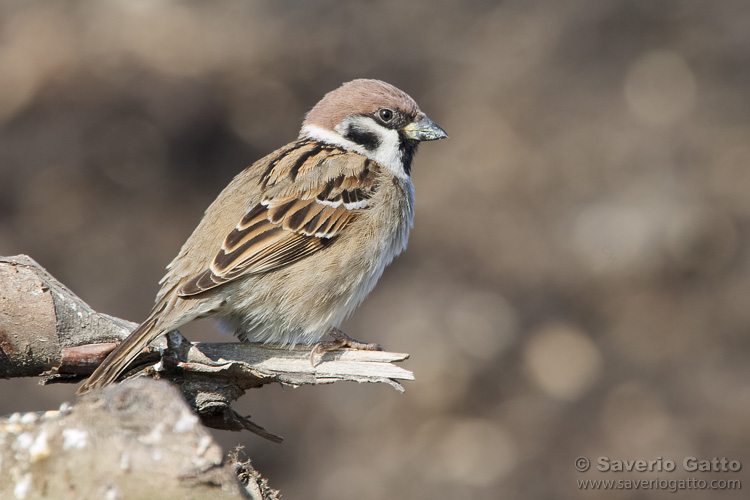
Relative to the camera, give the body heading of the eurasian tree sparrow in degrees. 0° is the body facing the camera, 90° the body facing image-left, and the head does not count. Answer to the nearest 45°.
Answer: approximately 270°
